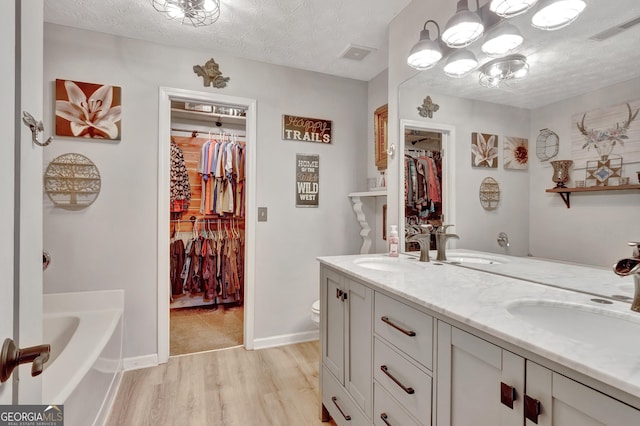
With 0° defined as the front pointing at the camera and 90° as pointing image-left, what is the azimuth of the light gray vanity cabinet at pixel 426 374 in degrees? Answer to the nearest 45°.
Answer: approximately 45°

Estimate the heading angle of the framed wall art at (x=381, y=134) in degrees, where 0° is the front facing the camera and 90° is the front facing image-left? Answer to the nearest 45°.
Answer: approximately 45°

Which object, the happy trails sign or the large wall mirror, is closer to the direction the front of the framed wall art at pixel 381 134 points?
the happy trails sign

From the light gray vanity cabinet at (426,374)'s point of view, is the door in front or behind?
in front

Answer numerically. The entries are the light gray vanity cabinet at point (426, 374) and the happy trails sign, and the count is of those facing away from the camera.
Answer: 0

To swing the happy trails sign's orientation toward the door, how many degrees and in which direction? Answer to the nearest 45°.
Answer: approximately 45° to its right

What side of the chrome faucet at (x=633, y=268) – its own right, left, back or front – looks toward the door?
front

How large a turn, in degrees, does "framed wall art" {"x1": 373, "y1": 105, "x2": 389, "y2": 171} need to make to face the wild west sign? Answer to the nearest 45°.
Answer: approximately 45° to its right
